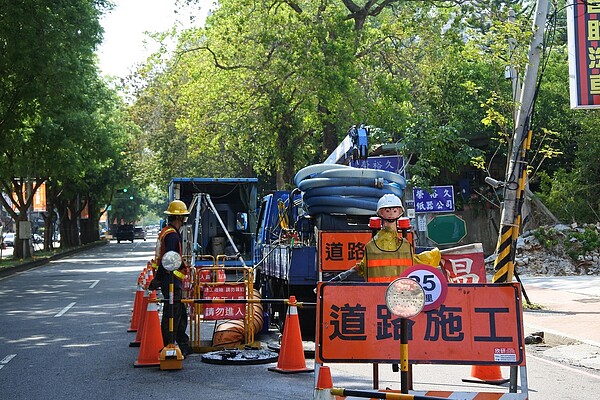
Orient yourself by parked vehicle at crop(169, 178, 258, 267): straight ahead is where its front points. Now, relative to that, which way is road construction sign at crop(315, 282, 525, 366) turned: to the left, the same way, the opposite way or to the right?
the opposite way

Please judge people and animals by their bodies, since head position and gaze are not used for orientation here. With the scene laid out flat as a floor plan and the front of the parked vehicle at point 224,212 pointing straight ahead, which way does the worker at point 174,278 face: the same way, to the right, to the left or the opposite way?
to the right

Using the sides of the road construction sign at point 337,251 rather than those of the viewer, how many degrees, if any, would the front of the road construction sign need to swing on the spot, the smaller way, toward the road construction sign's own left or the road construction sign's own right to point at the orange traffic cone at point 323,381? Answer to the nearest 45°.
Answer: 0° — it already faces it

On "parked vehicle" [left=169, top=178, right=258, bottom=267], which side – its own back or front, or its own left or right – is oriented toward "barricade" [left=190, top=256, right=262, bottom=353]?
back

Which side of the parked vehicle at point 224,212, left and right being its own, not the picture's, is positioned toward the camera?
back

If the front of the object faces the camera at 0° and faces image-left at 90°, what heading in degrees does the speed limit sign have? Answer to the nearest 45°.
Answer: approximately 0°

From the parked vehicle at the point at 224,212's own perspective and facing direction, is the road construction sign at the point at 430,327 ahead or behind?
behind

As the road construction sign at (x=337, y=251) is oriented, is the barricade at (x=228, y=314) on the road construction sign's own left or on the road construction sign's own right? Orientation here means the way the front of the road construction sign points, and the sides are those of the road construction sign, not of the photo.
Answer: on the road construction sign's own right

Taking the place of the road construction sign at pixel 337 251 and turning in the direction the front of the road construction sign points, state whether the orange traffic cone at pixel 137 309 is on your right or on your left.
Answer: on your right
